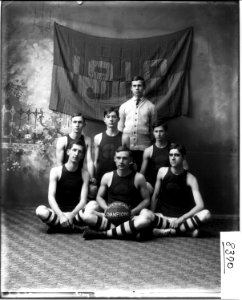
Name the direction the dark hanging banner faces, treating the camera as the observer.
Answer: facing the viewer

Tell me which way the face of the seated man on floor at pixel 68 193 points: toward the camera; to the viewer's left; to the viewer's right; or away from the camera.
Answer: toward the camera

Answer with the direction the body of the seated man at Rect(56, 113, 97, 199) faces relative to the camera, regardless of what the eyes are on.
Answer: toward the camera

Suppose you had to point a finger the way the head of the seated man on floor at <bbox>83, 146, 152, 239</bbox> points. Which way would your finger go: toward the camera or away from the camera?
toward the camera

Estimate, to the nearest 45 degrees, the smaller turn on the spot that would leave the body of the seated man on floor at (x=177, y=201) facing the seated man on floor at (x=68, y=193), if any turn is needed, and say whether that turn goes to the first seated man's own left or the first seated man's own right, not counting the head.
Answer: approximately 90° to the first seated man's own right

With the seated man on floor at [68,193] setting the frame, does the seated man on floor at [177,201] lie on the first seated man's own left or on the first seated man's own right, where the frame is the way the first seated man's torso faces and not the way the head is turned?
on the first seated man's own left

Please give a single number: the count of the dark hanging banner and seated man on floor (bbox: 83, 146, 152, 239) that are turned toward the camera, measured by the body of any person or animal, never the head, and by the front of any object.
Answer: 2

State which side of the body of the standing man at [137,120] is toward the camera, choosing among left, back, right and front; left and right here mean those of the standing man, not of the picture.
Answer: front
